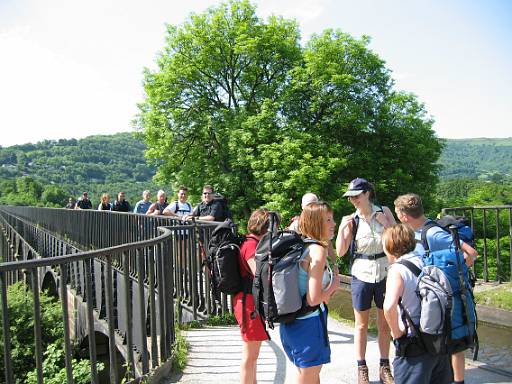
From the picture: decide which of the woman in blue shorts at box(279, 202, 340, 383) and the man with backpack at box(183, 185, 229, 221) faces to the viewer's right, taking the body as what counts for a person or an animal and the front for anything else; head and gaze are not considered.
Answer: the woman in blue shorts

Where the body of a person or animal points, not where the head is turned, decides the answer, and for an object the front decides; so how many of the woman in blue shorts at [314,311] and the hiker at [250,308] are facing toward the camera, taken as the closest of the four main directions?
0

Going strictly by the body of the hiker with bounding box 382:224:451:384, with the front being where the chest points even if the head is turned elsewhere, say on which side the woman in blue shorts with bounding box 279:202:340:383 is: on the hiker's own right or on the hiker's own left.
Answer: on the hiker's own left

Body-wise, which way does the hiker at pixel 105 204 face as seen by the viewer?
toward the camera

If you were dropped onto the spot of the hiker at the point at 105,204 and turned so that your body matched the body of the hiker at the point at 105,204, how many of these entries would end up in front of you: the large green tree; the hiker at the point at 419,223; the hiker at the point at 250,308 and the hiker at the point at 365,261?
3

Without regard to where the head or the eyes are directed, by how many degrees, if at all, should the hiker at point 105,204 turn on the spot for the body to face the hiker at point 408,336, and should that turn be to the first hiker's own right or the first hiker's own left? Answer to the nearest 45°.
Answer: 0° — they already face them

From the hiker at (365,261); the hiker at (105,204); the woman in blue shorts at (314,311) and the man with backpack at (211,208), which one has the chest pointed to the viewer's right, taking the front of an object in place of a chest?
the woman in blue shorts

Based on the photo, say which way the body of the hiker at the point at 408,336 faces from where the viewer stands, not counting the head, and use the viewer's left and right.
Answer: facing away from the viewer and to the left of the viewer

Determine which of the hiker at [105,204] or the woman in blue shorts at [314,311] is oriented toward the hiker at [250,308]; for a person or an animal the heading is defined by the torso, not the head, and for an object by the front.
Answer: the hiker at [105,204]

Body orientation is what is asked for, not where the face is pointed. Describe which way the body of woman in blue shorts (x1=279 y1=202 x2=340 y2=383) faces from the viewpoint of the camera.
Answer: to the viewer's right

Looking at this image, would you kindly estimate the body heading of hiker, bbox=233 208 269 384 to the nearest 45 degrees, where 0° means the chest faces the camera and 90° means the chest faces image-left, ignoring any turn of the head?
approximately 225°

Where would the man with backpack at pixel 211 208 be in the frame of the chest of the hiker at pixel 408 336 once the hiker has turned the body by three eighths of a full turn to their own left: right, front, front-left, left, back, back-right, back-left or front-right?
back-right

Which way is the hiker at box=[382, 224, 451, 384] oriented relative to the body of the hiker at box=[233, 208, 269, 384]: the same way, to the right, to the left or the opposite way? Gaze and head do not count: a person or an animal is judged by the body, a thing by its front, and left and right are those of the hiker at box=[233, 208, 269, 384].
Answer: to the left

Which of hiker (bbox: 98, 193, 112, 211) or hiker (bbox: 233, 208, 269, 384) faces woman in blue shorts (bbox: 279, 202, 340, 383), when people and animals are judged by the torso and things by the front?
hiker (bbox: 98, 193, 112, 211)

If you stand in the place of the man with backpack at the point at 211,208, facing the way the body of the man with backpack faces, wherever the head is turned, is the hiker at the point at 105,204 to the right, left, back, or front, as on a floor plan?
right

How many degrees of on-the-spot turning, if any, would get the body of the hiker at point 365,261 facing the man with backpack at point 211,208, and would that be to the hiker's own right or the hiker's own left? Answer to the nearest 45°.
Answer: approximately 135° to the hiker's own right

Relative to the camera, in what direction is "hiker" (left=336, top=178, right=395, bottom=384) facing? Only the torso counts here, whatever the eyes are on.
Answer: toward the camera

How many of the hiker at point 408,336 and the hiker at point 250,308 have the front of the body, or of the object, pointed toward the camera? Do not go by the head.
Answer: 0

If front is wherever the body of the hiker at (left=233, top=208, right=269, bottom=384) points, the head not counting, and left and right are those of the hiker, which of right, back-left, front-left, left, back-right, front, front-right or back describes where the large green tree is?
front-left

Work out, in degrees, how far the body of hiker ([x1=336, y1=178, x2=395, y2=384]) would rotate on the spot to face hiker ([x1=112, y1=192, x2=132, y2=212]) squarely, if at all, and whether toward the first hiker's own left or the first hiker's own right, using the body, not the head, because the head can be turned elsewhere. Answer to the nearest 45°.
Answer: approximately 135° to the first hiker's own right
